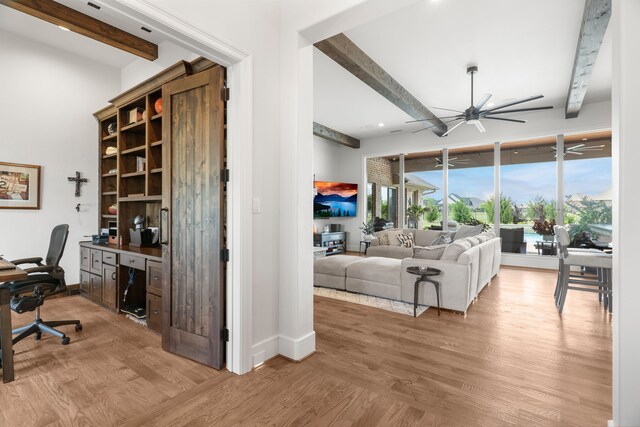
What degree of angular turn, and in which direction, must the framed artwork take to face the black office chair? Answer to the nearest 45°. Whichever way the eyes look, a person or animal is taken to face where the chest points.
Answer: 0° — it already faces it

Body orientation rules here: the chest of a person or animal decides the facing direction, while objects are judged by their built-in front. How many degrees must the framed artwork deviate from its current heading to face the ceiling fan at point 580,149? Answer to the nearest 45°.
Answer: approximately 45° to its left

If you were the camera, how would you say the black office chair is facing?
facing to the left of the viewer

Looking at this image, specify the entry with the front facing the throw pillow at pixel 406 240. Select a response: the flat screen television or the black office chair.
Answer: the flat screen television

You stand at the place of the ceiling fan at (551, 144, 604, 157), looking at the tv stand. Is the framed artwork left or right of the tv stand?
left

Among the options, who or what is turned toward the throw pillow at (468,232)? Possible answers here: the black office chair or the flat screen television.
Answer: the flat screen television

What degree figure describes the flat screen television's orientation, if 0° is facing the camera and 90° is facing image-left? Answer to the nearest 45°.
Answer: approximately 315°

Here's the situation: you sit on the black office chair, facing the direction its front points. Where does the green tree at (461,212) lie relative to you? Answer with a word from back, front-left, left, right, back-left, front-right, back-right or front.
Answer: back
